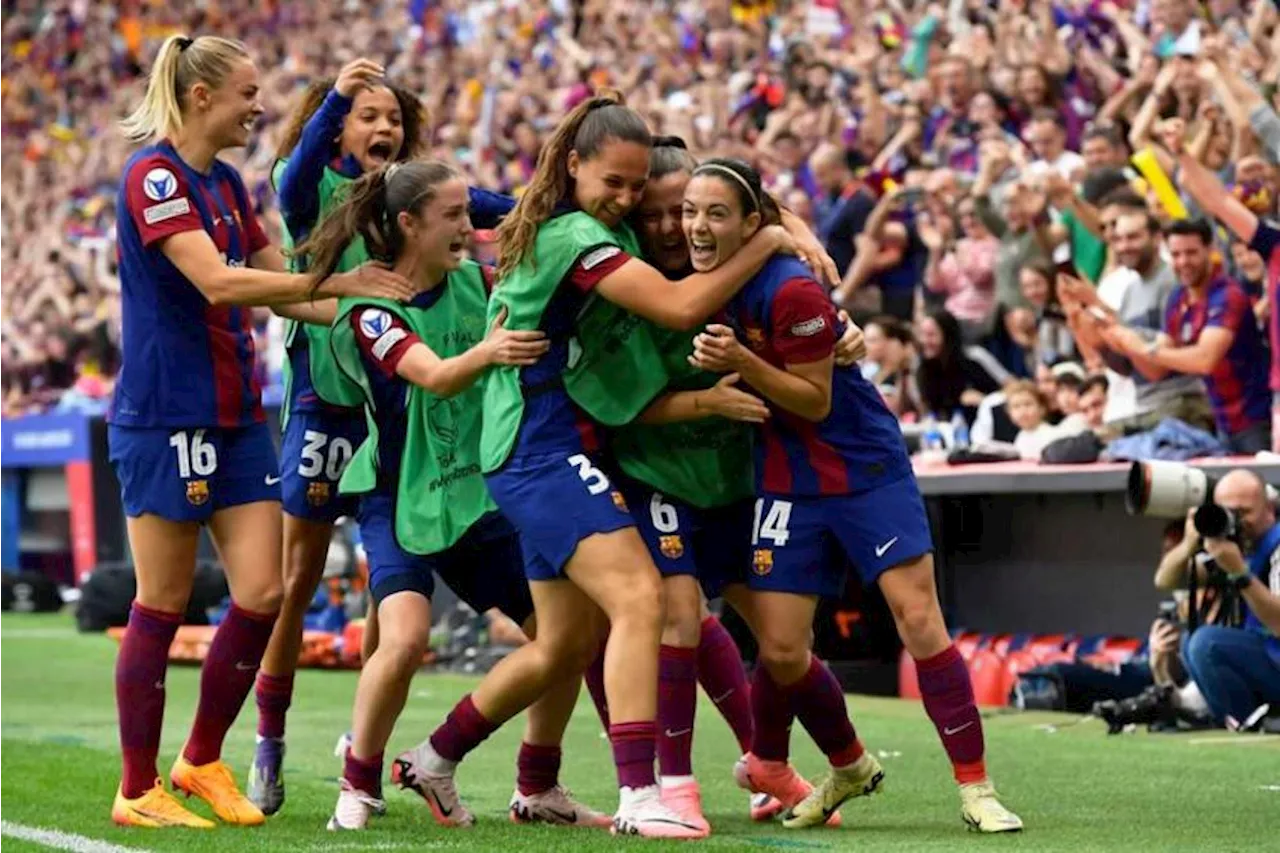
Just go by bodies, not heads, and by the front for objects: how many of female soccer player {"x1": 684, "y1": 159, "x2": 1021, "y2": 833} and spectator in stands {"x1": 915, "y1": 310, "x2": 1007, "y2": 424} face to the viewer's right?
0

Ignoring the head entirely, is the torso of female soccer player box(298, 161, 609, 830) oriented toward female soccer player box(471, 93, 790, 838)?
yes

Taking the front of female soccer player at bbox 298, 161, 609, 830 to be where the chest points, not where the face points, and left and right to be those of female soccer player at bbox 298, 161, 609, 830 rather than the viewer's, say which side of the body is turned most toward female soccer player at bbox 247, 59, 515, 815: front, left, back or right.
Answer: back

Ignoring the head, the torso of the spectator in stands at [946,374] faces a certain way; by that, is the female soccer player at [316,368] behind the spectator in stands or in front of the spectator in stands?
in front

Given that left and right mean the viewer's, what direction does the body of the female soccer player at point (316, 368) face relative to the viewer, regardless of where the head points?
facing the viewer and to the right of the viewer

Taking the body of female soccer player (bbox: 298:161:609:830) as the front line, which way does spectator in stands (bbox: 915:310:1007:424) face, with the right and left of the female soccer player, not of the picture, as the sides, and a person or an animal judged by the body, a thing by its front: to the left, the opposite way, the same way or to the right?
to the right

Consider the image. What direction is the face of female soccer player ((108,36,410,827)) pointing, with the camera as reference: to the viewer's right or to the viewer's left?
to the viewer's right

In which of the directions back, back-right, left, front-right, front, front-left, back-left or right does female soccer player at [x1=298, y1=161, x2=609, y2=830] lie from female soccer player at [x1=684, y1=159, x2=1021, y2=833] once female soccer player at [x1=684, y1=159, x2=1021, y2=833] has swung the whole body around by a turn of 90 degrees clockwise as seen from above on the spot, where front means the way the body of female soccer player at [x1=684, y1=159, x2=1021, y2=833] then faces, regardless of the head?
front-left

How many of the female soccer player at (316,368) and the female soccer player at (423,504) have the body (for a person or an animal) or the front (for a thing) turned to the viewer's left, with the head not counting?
0

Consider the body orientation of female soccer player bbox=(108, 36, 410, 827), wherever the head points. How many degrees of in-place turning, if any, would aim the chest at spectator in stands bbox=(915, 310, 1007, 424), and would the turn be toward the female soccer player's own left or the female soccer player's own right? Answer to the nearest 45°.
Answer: approximately 90° to the female soccer player's own left

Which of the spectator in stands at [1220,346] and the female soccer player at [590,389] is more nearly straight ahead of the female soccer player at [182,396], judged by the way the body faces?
the female soccer player

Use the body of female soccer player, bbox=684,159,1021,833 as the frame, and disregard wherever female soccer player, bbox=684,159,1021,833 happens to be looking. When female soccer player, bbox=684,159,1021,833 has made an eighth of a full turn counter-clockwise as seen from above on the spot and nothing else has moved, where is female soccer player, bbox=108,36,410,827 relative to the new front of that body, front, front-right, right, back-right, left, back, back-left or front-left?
right
